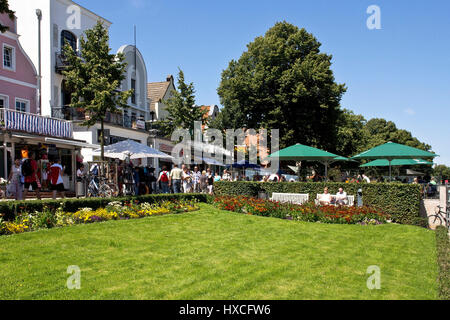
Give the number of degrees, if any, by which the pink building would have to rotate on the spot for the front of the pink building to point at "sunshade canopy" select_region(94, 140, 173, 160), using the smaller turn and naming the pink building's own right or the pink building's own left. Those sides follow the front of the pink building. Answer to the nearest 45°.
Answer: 0° — it already faces it

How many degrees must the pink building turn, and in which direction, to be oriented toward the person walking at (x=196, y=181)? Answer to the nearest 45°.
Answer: approximately 45° to its left
